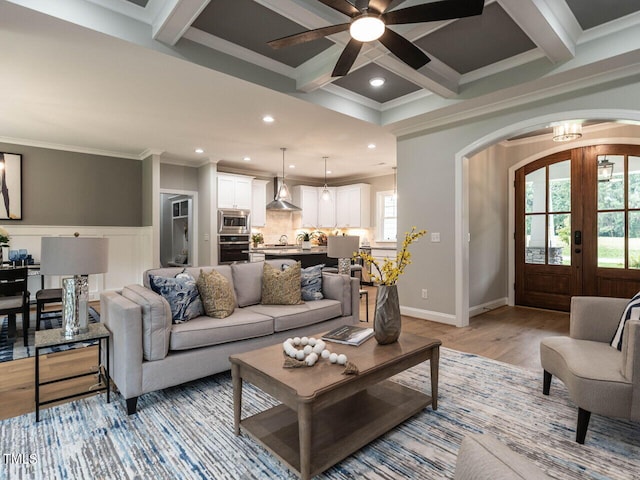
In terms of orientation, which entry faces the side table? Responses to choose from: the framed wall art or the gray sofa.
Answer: the framed wall art

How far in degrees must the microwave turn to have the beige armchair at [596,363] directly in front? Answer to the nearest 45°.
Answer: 0° — it already faces it

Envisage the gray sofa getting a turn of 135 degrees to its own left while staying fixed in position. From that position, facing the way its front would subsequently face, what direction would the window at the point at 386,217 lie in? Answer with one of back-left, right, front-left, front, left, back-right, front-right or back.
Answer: front-right

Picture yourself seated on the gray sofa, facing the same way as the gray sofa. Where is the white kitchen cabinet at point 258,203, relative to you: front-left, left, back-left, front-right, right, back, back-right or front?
back-left

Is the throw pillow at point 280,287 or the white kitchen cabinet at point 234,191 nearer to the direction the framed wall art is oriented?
the throw pillow

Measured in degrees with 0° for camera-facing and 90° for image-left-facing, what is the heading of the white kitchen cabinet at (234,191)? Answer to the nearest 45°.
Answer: approximately 0°

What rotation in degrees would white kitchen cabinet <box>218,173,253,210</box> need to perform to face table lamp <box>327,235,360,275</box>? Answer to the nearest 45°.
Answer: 0° — it already faces it

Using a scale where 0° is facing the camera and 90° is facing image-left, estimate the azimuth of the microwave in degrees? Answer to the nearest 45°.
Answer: approximately 0°

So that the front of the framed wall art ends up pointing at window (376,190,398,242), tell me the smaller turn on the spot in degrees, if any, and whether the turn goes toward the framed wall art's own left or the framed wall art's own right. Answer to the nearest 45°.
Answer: approximately 90° to the framed wall art's own left

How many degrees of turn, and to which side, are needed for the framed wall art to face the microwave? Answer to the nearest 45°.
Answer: approximately 90° to its left

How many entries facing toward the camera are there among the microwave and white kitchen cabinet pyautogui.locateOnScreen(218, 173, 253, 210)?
2

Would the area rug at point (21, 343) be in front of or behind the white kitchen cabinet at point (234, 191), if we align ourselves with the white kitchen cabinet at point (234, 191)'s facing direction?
in front

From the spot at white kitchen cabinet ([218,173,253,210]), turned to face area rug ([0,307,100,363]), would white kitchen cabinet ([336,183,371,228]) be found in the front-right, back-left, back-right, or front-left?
back-left

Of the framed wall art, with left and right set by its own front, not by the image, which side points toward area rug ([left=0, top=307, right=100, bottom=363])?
front

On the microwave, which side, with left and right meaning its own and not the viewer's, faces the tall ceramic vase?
front

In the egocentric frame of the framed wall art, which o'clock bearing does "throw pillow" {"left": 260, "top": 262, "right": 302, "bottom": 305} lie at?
The throw pillow is roughly at 11 o'clock from the framed wall art.
